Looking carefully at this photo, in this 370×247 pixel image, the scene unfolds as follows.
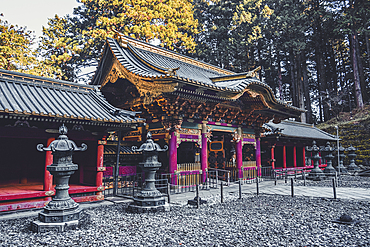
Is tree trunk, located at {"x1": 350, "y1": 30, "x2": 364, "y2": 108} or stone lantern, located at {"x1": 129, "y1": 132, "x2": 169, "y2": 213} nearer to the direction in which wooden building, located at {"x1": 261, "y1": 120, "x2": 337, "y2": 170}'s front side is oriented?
the stone lantern

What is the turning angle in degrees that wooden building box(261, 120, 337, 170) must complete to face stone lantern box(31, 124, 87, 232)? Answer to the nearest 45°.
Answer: approximately 45° to its right

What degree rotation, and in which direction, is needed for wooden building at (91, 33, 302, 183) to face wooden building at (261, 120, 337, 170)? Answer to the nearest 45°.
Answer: approximately 90° to its left

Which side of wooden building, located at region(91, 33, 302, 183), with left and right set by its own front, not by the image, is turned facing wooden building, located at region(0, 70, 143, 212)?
right

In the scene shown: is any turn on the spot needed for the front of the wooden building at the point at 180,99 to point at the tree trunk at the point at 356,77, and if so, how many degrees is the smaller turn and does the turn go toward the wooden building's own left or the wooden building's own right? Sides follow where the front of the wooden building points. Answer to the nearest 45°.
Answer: approximately 90° to the wooden building's own left

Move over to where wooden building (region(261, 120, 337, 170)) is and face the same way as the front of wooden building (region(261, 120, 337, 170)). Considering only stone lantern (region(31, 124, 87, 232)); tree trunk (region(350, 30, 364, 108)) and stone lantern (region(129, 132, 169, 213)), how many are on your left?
1

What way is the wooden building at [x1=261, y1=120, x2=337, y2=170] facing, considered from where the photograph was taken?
facing the viewer and to the right of the viewer

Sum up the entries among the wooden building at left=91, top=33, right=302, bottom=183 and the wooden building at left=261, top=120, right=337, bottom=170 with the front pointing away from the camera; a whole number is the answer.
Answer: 0

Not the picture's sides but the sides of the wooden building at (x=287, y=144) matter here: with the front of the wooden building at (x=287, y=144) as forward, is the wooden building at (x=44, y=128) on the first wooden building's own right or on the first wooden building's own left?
on the first wooden building's own right
